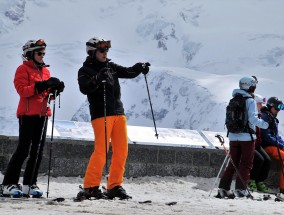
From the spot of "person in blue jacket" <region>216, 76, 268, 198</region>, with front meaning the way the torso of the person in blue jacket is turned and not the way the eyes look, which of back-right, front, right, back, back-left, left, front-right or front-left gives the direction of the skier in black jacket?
back

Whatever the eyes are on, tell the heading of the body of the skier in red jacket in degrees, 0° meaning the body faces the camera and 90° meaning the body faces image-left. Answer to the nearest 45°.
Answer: approximately 315°

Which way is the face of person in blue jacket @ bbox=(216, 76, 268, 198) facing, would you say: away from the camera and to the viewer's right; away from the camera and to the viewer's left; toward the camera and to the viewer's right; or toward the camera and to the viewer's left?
away from the camera and to the viewer's right

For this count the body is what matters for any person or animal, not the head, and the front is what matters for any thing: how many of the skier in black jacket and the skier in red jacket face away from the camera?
0

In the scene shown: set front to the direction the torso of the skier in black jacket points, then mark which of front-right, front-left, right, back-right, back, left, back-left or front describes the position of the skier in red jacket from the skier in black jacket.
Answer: back-right

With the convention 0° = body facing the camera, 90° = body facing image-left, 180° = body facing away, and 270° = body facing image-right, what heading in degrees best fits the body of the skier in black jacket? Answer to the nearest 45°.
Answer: approximately 315°

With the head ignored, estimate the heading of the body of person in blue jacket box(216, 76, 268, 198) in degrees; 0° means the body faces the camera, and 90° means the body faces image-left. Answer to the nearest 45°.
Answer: approximately 225°
